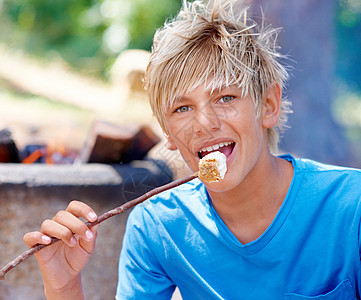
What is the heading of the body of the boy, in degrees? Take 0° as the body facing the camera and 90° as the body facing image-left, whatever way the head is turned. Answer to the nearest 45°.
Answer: approximately 0°

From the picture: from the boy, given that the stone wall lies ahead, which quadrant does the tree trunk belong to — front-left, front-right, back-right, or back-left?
front-right

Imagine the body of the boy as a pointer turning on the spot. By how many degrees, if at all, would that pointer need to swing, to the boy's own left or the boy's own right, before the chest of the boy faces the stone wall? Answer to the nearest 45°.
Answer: approximately 135° to the boy's own right

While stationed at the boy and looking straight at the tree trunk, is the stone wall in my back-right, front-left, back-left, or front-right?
front-left

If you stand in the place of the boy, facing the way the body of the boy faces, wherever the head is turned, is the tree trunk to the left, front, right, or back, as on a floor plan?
back
